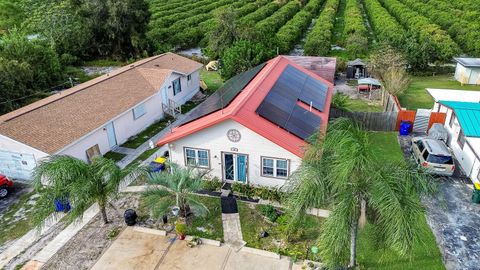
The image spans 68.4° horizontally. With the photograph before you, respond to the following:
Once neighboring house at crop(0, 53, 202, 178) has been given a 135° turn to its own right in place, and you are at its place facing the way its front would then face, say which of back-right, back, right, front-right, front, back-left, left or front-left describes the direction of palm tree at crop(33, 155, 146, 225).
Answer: left

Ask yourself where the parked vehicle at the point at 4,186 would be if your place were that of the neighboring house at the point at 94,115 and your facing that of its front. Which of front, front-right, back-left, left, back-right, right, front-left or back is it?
right

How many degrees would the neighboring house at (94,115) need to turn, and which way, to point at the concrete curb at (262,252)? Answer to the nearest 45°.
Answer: approximately 45° to its right

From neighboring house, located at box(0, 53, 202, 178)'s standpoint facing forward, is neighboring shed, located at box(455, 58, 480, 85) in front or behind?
in front

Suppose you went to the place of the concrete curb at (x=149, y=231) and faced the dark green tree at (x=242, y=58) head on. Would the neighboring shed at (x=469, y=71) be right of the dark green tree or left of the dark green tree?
right

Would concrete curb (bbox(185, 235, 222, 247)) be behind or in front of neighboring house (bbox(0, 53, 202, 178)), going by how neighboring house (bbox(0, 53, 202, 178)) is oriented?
in front

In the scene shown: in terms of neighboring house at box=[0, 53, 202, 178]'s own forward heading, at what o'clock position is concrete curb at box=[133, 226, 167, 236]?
The concrete curb is roughly at 1 o'clock from the neighboring house.

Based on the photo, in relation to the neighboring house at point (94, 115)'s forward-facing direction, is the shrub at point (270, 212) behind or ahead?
ahead

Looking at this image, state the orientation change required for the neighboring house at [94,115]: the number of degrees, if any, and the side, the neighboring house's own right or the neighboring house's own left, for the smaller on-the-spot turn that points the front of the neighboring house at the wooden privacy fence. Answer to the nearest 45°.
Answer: approximately 45° to the neighboring house's own left

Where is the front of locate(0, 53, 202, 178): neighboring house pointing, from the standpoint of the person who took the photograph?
facing the viewer and to the right of the viewer
